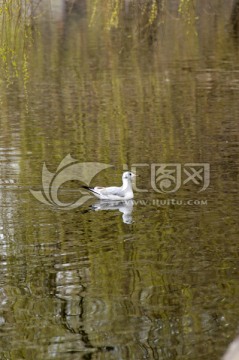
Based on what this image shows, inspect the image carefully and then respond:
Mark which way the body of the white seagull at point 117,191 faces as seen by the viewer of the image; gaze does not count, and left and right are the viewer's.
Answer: facing to the right of the viewer
